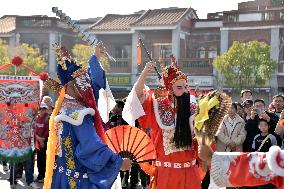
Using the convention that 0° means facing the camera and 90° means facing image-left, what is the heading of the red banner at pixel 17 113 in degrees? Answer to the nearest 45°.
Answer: approximately 0°

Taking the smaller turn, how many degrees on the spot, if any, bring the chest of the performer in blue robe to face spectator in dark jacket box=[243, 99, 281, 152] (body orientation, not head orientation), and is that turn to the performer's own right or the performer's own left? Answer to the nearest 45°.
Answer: approximately 45° to the performer's own left

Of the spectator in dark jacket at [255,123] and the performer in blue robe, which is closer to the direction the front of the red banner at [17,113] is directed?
the performer in blue robe

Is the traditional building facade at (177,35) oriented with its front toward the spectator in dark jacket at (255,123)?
yes

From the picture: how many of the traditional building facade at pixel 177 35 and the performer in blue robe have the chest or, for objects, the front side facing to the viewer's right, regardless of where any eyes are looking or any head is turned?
1

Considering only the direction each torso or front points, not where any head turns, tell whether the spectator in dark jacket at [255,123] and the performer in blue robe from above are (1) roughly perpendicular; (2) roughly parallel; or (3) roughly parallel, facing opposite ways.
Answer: roughly perpendicular

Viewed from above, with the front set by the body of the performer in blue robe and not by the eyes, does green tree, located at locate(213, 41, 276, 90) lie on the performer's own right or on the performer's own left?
on the performer's own left

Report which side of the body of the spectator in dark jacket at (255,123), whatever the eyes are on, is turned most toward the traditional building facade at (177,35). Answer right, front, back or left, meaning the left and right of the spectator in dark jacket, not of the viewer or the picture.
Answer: back

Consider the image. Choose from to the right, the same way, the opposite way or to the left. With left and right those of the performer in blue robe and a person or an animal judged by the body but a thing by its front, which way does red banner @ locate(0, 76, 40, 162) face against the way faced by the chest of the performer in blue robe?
to the right

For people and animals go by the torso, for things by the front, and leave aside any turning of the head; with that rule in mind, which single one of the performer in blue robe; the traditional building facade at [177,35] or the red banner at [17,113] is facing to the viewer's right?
the performer in blue robe

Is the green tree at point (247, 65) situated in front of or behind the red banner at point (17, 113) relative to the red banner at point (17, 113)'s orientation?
behind
